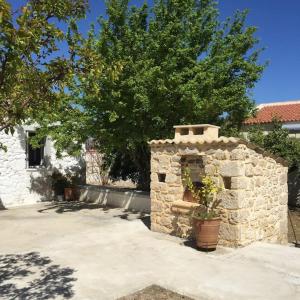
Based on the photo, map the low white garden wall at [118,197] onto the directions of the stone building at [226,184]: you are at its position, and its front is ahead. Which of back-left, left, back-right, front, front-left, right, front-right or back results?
right

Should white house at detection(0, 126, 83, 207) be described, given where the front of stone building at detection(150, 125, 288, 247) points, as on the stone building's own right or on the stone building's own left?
on the stone building's own right

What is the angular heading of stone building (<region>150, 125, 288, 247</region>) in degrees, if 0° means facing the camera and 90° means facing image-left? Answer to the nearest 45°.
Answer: approximately 45°

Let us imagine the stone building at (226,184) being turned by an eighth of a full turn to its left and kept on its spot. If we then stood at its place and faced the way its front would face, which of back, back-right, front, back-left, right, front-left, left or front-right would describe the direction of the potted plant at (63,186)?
back-right
